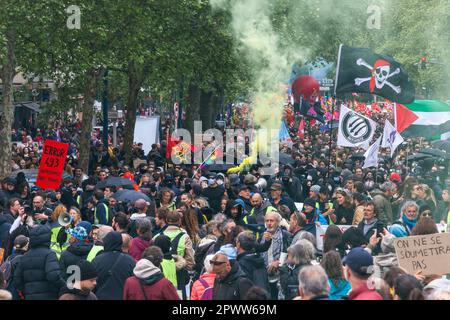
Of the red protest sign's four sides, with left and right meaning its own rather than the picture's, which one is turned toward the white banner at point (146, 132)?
back

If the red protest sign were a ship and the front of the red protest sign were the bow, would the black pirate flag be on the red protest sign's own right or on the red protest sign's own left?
on the red protest sign's own left

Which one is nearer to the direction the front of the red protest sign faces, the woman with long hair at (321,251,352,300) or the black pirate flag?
the woman with long hair

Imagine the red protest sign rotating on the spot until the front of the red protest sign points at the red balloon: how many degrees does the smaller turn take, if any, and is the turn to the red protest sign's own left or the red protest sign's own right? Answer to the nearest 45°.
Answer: approximately 135° to the red protest sign's own left

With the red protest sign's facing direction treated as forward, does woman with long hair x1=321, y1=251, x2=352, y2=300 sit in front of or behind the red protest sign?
in front

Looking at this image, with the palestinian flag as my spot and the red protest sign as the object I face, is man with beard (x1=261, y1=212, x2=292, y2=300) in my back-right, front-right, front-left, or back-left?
front-left

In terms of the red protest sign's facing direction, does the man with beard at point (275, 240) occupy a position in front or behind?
in front

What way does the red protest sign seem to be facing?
toward the camera

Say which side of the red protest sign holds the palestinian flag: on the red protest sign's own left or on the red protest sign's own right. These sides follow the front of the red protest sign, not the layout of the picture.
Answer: on the red protest sign's own left
